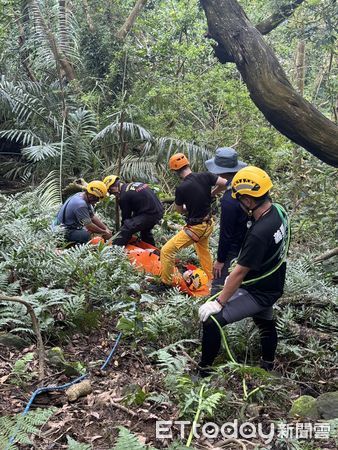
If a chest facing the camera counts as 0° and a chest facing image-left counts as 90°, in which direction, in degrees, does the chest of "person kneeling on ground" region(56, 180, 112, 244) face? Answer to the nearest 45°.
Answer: approximately 270°

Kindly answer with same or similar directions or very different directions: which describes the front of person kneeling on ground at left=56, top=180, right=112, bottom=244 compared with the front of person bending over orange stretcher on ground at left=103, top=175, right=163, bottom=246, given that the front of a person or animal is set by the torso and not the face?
very different directions

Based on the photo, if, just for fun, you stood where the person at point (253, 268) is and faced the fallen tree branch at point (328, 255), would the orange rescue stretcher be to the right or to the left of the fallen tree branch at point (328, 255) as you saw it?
left

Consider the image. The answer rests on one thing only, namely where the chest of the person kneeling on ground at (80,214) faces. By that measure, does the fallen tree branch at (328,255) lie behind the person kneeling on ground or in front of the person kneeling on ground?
in front

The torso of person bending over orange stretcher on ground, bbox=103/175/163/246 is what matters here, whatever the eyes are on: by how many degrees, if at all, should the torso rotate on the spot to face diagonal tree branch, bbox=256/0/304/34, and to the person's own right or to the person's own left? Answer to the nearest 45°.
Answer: approximately 135° to the person's own right

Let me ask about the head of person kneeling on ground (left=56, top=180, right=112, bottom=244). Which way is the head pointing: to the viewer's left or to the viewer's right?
to the viewer's right

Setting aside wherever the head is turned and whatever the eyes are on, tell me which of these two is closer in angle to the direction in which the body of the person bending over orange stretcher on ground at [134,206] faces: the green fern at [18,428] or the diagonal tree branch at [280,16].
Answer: the green fern

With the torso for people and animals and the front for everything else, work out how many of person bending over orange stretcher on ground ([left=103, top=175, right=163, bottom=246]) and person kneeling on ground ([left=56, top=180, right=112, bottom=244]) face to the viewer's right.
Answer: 1

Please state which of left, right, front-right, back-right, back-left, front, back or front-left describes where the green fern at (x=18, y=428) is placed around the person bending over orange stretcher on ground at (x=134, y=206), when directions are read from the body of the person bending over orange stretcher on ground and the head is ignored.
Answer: left

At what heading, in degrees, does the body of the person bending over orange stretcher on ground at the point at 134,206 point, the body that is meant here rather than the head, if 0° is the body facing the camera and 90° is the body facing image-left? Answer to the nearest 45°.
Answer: approximately 90°
